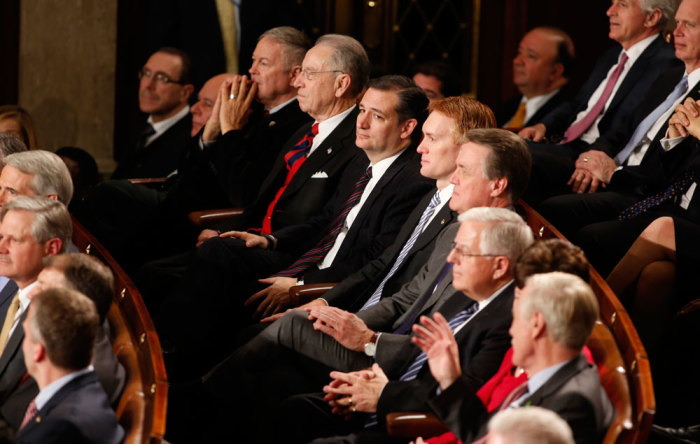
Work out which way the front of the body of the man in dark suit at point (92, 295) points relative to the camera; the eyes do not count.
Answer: to the viewer's left

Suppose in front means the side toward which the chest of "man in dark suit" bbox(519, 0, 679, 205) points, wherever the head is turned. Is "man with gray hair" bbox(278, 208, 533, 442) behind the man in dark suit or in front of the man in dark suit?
in front

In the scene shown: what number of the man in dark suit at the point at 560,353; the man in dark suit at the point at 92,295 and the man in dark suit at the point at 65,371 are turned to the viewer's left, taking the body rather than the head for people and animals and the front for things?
3

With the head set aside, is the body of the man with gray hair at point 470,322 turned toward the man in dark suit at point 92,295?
yes

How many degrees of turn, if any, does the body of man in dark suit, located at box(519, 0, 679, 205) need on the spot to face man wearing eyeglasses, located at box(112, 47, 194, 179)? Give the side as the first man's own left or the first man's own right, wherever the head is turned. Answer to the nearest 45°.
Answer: approximately 45° to the first man's own right

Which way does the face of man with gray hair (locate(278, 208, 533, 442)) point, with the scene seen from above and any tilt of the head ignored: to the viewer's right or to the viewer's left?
to the viewer's left

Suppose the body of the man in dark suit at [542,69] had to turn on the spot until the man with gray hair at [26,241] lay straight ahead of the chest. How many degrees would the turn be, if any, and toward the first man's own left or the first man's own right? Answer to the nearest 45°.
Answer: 0° — they already face them

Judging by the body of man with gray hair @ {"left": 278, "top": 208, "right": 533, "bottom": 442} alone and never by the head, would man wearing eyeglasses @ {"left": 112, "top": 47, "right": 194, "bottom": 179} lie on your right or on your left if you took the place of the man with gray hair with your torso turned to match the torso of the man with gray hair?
on your right

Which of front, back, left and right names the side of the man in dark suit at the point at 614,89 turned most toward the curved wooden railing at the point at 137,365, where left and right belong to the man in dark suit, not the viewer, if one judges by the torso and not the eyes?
front

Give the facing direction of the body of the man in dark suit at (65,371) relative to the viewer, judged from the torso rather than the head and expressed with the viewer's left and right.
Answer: facing to the left of the viewer

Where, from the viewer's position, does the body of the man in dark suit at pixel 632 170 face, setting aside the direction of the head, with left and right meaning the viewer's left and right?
facing the viewer and to the left of the viewer

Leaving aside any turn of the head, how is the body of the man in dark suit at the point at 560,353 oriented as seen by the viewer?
to the viewer's left

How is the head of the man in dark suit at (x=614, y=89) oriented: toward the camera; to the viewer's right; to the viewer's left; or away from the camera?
to the viewer's left

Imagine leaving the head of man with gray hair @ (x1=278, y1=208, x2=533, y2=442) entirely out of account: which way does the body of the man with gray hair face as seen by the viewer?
to the viewer's left
